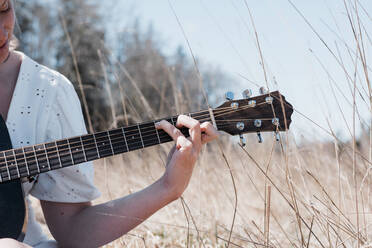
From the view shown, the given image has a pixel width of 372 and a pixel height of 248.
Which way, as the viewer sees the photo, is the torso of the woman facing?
toward the camera
